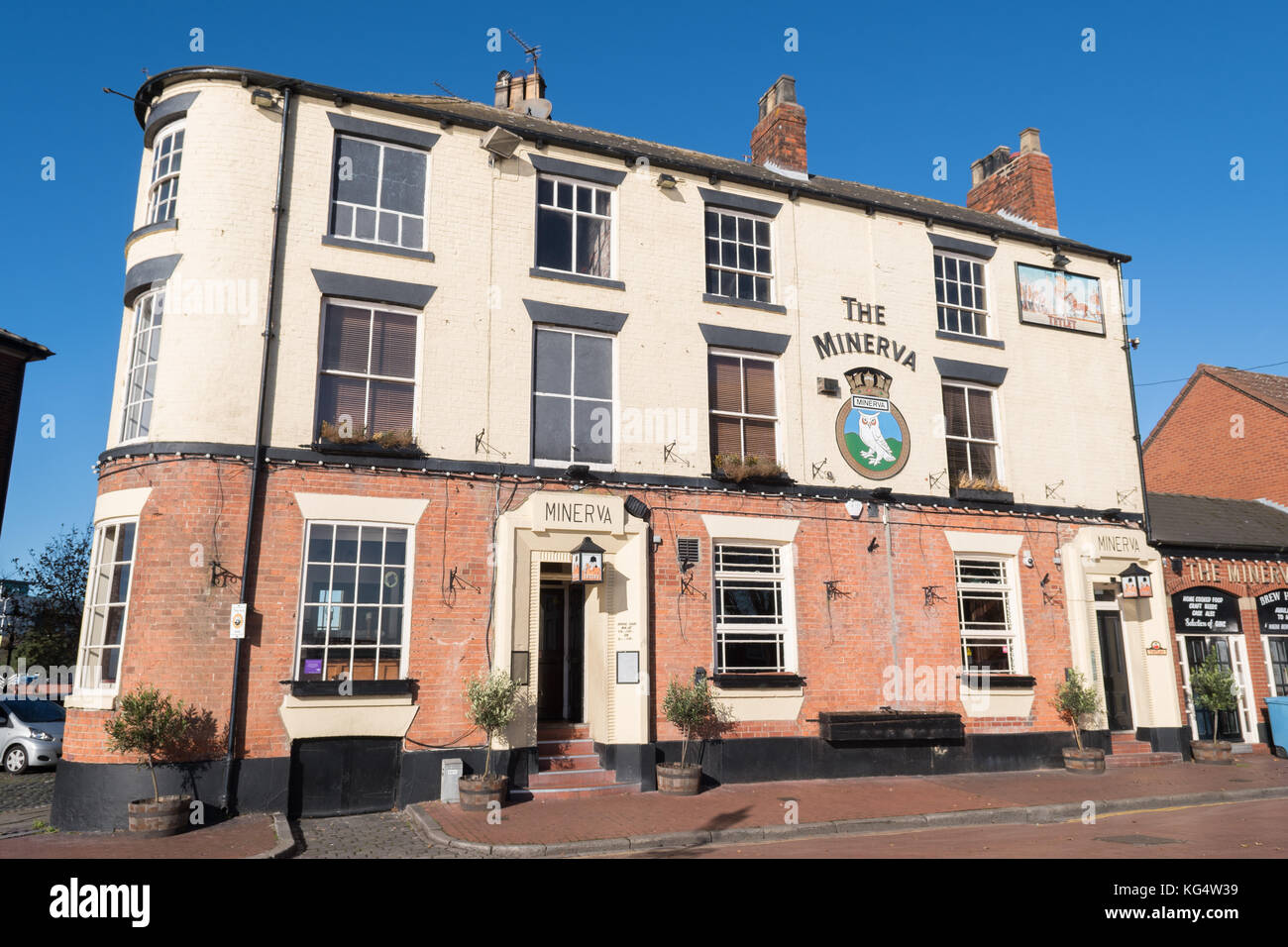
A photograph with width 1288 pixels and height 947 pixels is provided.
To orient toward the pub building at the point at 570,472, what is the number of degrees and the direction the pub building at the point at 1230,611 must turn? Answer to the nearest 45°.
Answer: approximately 45° to its right

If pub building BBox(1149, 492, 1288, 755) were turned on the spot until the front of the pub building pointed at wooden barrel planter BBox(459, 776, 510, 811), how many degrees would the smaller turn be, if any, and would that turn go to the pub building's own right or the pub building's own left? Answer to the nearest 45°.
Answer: approximately 45° to the pub building's own right

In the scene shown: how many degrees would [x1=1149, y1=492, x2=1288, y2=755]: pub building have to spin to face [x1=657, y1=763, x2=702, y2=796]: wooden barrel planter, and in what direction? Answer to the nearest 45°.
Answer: approximately 45° to its right

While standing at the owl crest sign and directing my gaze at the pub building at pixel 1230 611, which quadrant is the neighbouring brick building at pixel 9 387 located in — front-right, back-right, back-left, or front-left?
back-left

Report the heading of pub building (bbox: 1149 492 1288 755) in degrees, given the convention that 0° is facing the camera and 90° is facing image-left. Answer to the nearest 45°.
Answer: approximately 0°

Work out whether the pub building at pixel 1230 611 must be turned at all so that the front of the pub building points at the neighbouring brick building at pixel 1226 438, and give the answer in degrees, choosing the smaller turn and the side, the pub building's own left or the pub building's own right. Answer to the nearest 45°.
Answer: approximately 180°
